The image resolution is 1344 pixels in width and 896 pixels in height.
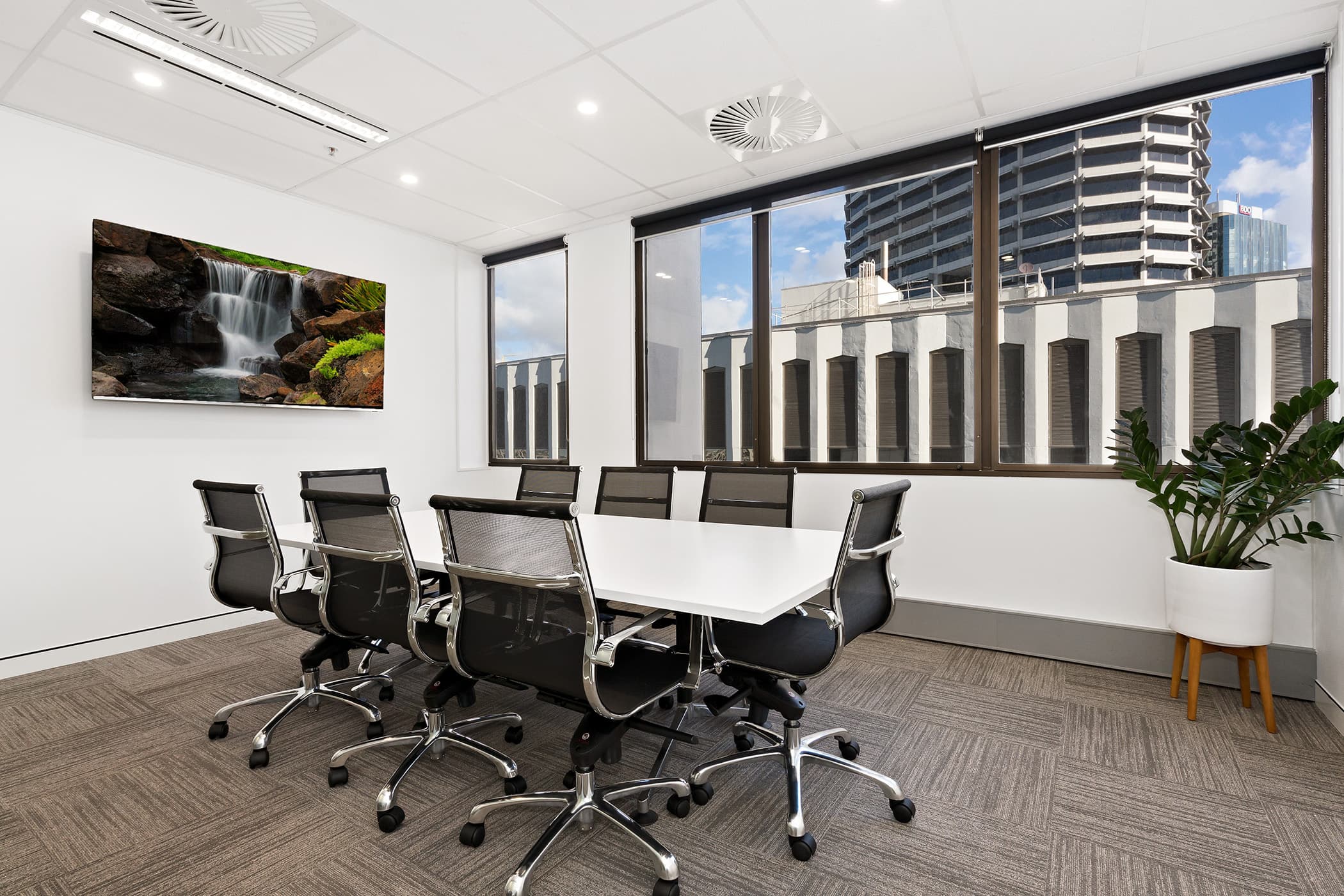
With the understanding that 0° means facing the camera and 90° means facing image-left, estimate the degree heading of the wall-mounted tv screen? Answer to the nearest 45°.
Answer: approximately 315°

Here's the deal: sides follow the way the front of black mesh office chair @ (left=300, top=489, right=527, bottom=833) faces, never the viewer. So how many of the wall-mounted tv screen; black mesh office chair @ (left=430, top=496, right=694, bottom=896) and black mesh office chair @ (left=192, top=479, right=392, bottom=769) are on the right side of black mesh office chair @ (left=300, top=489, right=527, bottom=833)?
1

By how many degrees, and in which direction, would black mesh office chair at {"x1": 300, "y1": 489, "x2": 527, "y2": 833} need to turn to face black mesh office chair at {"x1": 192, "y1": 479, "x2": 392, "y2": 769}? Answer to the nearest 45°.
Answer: approximately 90° to its left

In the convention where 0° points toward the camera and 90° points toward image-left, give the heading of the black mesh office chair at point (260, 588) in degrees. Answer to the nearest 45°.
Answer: approximately 225°

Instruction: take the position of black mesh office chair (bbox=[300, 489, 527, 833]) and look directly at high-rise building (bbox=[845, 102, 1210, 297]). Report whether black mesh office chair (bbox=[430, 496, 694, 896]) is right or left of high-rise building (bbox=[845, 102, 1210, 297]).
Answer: right
